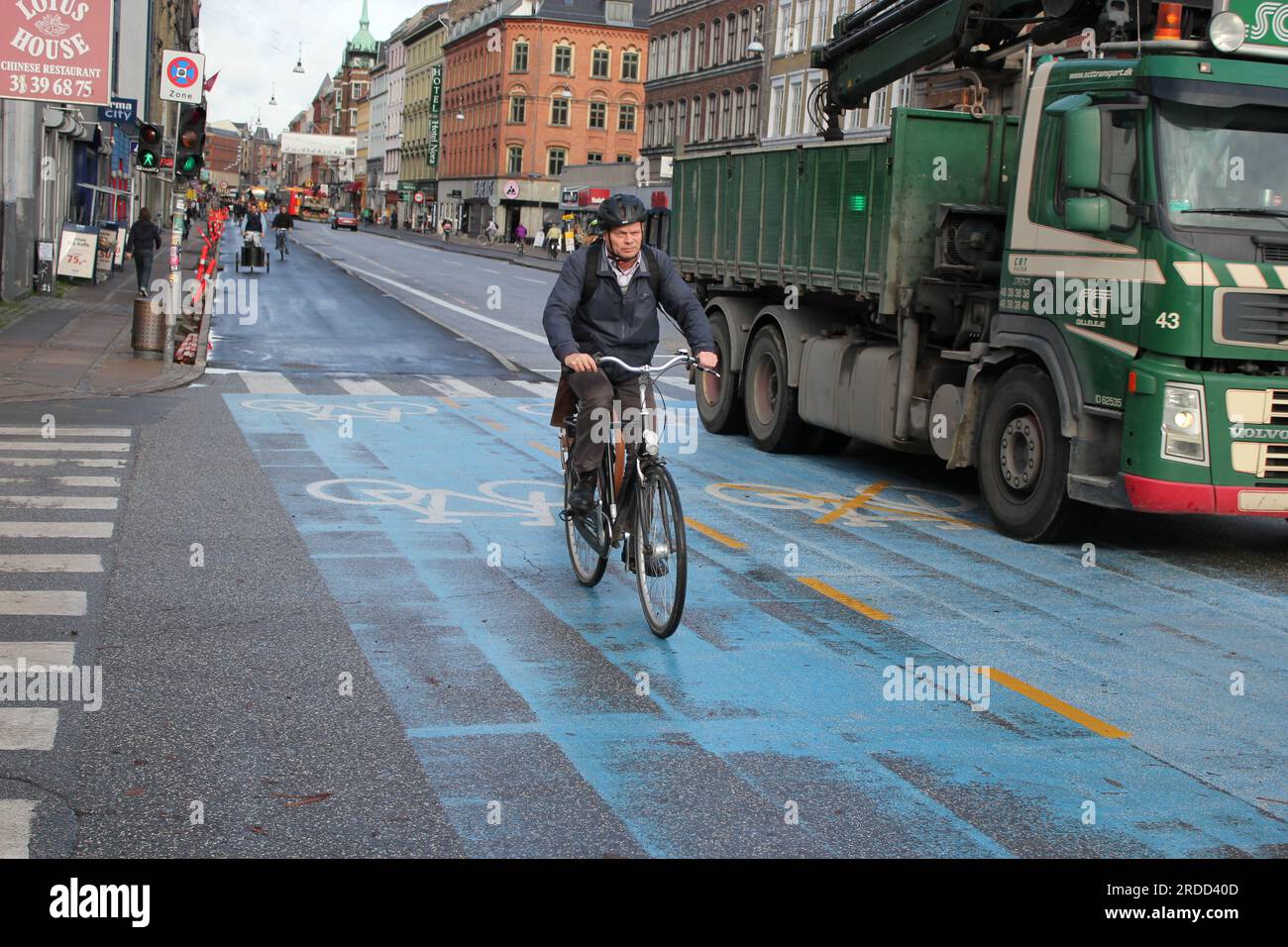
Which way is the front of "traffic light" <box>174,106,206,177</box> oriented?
toward the camera

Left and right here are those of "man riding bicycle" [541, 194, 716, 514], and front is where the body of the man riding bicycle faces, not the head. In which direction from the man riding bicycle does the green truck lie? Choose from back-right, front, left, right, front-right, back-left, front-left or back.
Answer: left

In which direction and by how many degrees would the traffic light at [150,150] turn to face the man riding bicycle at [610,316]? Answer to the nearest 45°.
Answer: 0° — it already faces them

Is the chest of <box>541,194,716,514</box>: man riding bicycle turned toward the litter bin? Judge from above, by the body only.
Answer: no

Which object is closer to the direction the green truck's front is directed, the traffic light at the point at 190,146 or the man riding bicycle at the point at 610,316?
the man riding bicycle

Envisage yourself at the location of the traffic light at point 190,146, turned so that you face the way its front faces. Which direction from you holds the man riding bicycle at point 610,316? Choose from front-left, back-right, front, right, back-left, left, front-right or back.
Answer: front

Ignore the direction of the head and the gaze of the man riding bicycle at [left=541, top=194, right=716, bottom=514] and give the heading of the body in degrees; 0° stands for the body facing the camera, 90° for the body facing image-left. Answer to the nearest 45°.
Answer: approximately 315°

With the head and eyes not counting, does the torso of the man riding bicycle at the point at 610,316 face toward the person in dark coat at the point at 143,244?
no

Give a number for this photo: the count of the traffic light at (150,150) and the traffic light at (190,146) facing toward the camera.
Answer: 2

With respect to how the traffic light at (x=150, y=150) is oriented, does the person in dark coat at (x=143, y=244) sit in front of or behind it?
behind

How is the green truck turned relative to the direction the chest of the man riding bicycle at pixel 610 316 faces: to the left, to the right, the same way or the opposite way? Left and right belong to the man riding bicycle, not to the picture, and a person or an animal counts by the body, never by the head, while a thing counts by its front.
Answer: the same way

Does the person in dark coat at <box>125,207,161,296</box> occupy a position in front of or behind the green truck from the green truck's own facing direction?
behind

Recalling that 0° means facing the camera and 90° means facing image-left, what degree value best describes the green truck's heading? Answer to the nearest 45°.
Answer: approximately 315°

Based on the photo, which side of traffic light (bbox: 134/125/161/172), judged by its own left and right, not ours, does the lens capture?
front

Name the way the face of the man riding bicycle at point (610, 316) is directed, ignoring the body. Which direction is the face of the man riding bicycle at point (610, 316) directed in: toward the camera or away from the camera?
toward the camera
